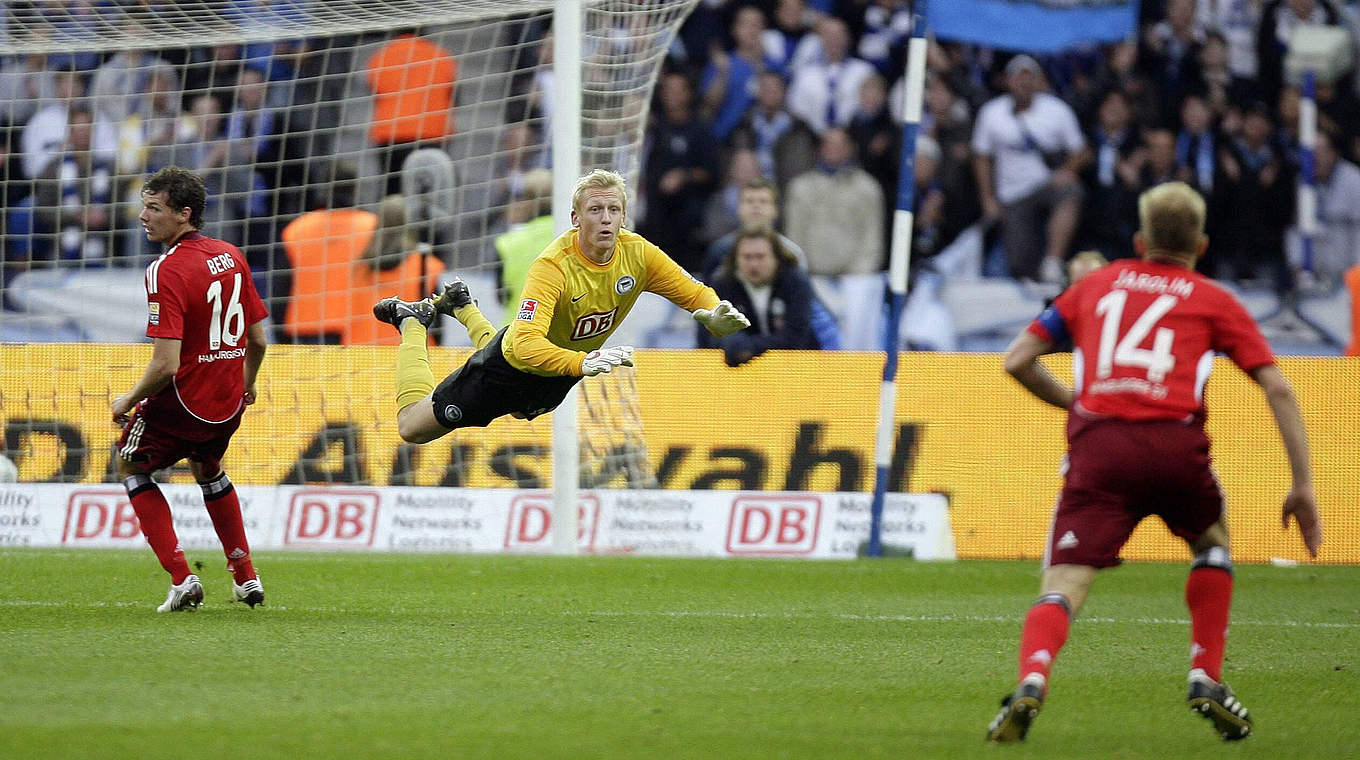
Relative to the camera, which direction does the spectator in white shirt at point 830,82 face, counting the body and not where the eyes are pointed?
toward the camera

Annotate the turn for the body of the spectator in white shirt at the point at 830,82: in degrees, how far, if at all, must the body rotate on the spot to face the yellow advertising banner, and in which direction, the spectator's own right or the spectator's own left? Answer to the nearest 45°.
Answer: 0° — they already face it

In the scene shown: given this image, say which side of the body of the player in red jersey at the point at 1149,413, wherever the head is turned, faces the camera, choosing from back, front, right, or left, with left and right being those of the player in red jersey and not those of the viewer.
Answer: back

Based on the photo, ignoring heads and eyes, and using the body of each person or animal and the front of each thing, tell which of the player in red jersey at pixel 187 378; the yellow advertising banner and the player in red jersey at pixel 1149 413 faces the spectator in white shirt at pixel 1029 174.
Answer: the player in red jersey at pixel 1149 413

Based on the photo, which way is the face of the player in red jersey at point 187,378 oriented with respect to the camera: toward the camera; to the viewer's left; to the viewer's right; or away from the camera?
to the viewer's left

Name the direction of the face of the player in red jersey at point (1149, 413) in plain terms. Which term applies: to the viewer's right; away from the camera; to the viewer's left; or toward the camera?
away from the camera

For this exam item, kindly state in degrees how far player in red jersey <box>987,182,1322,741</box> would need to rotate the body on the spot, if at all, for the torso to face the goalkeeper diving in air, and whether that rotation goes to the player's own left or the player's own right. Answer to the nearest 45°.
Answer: approximately 45° to the player's own left

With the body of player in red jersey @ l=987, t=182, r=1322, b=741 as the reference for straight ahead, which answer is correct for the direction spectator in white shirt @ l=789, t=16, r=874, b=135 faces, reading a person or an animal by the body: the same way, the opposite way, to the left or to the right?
the opposite way

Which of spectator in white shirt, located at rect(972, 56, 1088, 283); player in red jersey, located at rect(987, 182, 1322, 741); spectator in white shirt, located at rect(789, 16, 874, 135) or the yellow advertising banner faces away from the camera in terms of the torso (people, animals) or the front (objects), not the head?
the player in red jersey

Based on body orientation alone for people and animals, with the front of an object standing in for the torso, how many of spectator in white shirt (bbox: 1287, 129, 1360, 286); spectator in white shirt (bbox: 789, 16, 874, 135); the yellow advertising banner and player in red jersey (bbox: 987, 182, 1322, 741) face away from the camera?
1

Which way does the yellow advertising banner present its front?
toward the camera

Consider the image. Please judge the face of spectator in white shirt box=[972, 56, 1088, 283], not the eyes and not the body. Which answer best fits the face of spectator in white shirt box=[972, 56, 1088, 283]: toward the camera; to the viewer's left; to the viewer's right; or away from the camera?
toward the camera

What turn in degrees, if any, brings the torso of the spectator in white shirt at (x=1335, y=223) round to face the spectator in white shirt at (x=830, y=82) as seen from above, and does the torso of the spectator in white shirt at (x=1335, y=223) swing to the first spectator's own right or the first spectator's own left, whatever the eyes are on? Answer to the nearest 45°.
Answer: approximately 45° to the first spectator's own right

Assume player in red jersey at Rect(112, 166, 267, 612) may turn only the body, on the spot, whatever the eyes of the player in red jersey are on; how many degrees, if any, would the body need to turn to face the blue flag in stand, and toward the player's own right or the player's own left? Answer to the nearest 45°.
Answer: approximately 90° to the player's own right

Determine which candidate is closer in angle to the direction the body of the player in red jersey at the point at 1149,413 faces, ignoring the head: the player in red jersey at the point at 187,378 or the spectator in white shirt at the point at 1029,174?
the spectator in white shirt

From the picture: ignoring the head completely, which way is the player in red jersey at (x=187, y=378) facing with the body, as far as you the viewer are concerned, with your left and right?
facing away from the viewer and to the left of the viewer

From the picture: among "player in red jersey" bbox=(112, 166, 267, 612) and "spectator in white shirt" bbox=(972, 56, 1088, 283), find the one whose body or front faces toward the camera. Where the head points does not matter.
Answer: the spectator in white shirt

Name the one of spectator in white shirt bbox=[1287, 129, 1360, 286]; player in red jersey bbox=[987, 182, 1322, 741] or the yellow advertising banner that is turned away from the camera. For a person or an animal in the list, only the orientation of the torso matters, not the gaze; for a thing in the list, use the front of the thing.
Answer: the player in red jersey
